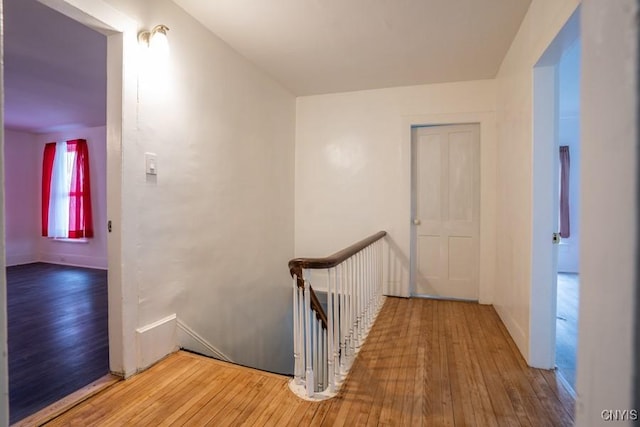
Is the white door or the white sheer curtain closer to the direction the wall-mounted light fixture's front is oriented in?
the white door

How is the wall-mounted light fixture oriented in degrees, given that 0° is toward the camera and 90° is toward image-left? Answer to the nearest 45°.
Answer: approximately 315°

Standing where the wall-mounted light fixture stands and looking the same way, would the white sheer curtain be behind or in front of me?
behind

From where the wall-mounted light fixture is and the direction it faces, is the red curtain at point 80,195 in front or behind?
behind

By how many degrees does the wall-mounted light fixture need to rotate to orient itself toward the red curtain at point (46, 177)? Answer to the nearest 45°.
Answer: approximately 135° to its left

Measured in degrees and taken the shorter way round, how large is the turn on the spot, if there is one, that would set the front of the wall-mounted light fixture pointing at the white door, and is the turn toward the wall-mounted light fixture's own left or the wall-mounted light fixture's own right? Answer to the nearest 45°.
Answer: approximately 45° to the wall-mounted light fixture's own left

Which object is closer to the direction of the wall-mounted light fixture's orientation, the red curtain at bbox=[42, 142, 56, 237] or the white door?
the white door
